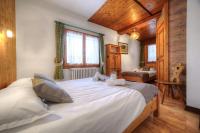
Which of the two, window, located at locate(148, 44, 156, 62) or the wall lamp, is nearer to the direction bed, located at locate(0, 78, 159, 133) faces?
the window

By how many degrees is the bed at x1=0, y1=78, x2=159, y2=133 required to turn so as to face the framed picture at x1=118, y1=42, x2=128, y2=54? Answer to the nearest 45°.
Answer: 0° — it already faces it

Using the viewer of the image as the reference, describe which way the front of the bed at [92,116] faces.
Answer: facing away from the viewer and to the right of the viewer

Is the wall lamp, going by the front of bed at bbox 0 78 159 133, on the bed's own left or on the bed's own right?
on the bed's own left

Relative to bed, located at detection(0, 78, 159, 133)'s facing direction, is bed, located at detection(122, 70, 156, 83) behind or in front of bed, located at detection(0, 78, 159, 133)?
in front

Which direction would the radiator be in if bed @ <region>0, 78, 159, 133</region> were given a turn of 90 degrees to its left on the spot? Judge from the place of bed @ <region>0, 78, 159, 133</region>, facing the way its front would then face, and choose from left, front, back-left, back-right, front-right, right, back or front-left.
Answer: front-right
